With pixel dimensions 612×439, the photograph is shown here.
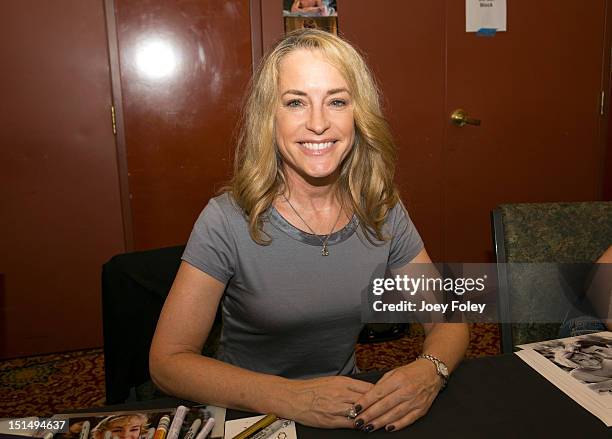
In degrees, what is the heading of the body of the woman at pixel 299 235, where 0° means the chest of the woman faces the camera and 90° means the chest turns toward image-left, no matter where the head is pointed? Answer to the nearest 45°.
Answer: approximately 0°

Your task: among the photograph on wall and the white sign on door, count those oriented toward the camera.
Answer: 2

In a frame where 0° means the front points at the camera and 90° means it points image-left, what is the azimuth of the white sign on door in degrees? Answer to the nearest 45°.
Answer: approximately 0°
